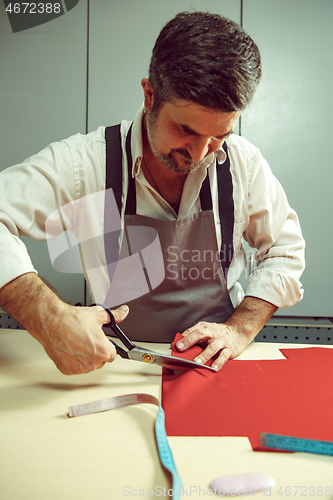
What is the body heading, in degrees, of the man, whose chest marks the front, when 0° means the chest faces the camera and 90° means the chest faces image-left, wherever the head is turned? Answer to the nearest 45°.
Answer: approximately 0°

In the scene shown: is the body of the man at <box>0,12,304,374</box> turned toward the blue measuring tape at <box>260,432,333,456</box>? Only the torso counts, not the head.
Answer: yes
